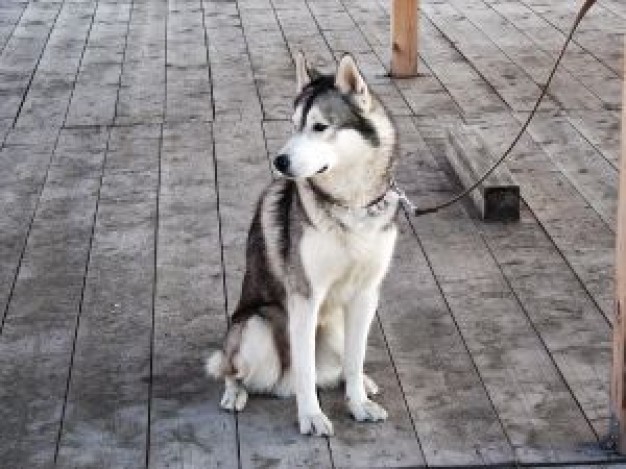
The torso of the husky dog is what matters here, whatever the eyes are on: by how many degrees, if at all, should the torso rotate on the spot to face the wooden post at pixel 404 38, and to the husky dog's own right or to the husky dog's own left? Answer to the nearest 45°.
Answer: approximately 135° to the husky dog's own left

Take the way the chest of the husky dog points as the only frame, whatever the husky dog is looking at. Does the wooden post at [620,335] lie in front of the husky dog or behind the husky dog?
in front

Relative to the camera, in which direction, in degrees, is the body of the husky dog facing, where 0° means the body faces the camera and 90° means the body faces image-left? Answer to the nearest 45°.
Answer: approximately 315°
